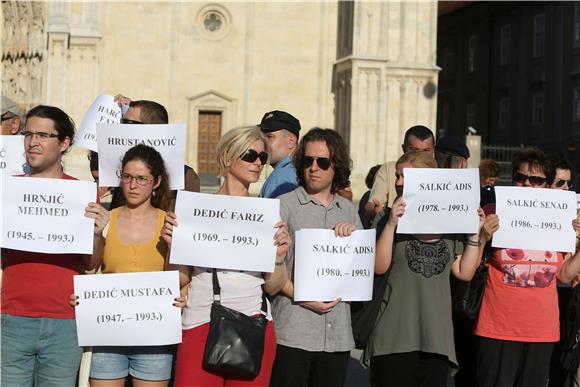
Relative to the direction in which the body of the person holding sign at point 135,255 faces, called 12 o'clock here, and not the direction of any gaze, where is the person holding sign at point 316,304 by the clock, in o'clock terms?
the person holding sign at point 316,304 is roughly at 9 o'clock from the person holding sign at point 135,255.

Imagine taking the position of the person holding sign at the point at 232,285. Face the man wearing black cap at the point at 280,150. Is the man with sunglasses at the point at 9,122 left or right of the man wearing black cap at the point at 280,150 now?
left

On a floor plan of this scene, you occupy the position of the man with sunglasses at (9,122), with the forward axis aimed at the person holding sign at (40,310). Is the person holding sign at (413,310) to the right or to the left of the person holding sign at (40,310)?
left

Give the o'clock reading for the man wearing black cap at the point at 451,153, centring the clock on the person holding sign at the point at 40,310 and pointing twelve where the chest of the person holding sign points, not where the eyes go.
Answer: The man wearing black cap is roughly at 8 o'clock from the person holding sign.

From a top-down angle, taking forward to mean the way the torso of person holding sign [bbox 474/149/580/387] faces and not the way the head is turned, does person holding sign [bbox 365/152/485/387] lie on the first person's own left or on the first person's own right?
on the first person's own right

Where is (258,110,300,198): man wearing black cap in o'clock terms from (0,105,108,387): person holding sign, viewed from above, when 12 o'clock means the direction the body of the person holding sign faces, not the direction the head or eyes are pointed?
The man wearing black cap is roughly at 8 o'clock from the person holding sign.

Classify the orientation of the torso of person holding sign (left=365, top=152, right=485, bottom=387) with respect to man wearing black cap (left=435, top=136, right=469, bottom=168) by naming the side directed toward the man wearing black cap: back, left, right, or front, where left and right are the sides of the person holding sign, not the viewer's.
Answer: back

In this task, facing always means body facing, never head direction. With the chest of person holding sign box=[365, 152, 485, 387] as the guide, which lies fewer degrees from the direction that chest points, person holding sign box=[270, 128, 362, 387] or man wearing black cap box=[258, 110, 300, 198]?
the person holding sign
